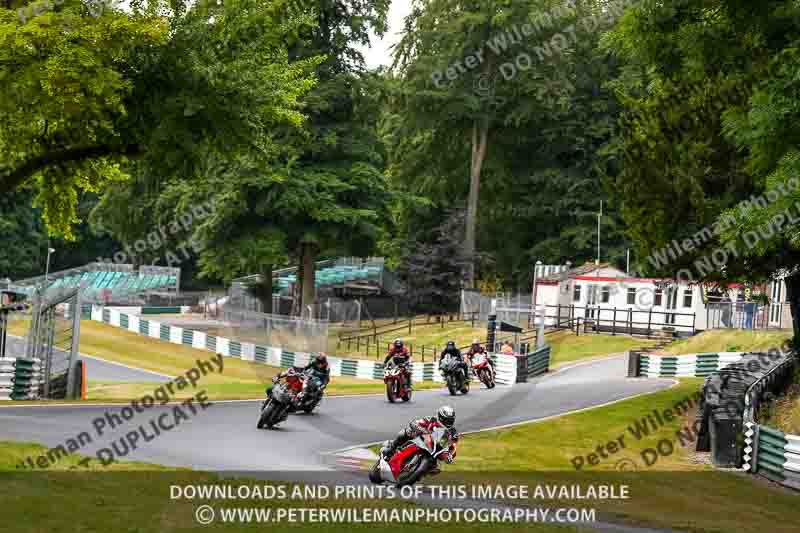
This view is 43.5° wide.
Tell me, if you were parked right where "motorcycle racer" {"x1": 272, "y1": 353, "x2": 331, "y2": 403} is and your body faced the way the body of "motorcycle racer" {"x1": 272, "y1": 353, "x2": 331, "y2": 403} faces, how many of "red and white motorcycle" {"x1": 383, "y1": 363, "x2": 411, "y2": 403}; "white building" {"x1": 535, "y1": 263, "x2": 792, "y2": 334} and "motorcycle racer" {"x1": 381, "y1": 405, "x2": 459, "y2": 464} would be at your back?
2

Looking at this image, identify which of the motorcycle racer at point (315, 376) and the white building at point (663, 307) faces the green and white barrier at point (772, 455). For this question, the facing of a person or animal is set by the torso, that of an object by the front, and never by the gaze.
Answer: the white building

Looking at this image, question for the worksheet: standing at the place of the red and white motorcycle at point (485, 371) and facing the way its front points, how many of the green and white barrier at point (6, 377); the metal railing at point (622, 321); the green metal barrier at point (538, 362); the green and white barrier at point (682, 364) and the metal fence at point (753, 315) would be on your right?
1

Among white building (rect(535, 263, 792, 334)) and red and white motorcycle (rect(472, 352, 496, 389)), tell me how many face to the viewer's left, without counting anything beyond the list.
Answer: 0

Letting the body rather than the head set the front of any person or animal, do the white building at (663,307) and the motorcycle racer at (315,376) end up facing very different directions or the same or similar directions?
same or similar directions

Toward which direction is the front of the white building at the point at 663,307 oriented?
toward the camera

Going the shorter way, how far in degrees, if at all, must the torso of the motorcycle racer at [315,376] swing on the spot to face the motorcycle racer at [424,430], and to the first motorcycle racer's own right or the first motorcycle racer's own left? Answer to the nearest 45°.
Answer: approximately 45° to the first motorcycle racer's own left

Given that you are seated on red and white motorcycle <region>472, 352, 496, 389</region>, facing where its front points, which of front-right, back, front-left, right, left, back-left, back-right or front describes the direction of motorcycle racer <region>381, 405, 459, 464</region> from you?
front-right

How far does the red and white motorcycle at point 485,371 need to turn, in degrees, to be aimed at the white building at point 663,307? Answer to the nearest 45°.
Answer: approximately 180°

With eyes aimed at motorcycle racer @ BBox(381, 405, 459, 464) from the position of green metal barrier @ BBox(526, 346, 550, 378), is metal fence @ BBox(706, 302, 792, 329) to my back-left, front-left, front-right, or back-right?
back-left

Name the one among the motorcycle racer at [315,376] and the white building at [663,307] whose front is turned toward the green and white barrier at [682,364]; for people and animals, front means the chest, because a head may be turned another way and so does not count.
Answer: the white building

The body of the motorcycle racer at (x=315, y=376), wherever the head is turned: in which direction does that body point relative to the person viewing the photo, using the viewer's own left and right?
facing the viewer and to the left of the viewer

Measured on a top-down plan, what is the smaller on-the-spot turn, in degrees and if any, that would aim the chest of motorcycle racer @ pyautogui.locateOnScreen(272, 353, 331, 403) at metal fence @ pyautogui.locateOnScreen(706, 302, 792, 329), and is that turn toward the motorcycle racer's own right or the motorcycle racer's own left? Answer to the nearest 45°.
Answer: approximately 180°

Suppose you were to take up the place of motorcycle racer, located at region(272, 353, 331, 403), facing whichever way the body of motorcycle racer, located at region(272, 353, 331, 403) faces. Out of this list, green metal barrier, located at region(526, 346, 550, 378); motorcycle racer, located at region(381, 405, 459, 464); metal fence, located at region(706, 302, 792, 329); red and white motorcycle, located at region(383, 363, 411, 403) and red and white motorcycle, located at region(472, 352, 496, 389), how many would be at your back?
4

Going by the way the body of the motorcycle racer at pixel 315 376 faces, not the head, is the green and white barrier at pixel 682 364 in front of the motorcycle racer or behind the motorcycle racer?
behind

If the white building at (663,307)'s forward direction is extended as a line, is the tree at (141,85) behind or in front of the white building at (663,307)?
in front
